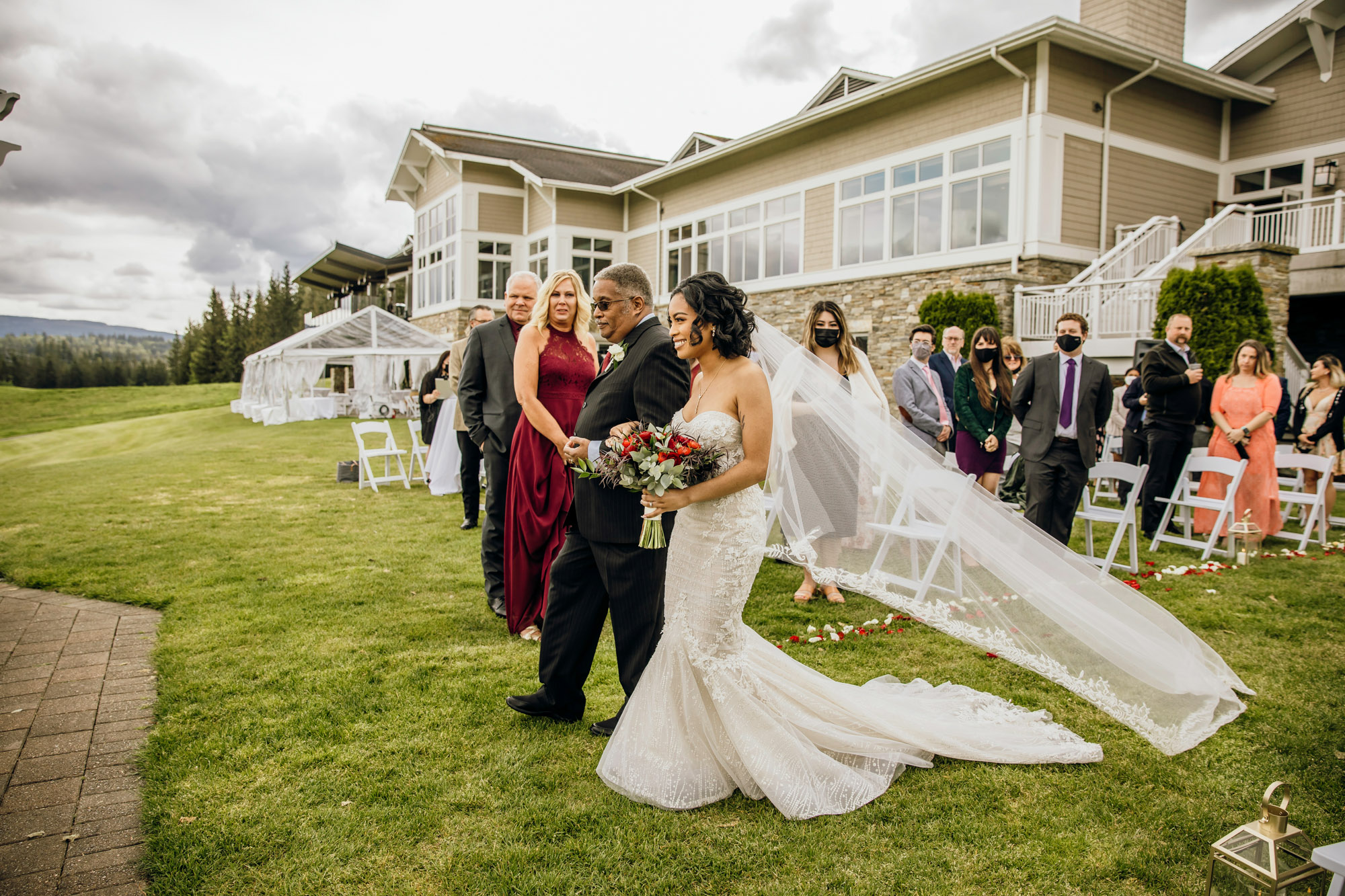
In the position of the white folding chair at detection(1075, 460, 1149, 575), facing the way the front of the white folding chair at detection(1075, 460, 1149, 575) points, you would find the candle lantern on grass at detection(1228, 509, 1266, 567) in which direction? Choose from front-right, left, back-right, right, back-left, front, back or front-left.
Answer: back

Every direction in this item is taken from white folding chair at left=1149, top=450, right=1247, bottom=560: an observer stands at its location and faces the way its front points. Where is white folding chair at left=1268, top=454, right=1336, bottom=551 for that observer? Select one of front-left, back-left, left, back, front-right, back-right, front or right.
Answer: back

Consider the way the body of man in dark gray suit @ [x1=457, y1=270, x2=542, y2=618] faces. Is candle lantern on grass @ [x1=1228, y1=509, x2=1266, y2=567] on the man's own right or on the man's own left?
on the man's own left

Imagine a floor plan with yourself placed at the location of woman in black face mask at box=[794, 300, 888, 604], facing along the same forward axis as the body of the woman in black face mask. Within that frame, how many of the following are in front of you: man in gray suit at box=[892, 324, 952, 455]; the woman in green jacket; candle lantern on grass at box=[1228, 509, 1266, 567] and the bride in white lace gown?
1

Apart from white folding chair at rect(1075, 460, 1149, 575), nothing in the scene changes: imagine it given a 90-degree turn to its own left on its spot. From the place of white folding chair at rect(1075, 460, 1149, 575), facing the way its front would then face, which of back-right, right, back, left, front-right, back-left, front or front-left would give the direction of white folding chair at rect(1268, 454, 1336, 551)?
left

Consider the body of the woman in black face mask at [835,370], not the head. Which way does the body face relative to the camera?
toward the camera

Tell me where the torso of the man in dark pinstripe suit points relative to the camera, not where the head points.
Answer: to the viewer's left

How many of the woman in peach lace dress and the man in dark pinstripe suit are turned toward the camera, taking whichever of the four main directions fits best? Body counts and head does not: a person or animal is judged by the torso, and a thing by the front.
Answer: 1

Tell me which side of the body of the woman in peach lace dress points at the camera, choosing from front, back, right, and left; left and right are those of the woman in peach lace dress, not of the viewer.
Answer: front

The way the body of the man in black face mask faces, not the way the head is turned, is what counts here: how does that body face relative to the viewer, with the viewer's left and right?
facing the viewer

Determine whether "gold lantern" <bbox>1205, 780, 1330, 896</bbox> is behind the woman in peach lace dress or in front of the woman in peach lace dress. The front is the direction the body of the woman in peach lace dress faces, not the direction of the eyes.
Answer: in front

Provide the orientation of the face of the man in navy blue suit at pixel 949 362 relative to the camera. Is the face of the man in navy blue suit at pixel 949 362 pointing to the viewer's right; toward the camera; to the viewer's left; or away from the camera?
toward the camera

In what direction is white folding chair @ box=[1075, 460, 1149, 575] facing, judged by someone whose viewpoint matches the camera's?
facing the viewer and to the left of the viewer

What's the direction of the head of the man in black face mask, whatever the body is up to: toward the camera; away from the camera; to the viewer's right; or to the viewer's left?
toward the camera
